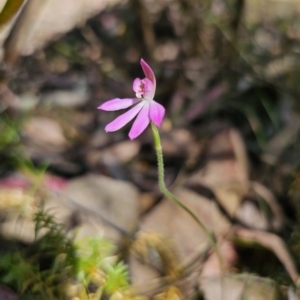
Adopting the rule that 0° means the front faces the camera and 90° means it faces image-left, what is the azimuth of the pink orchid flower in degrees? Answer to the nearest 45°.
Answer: approximately 45°
